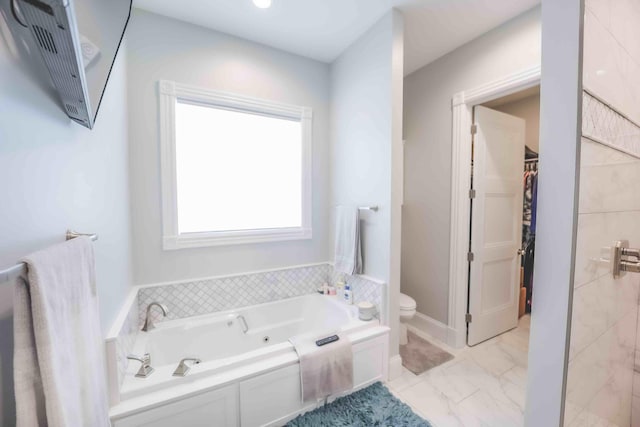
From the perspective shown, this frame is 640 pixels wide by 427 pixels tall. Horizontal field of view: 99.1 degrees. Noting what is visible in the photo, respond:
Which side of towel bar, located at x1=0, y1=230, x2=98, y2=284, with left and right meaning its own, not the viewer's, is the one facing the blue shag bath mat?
front

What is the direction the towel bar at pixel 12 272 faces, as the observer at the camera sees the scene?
facing to the right of the viewer

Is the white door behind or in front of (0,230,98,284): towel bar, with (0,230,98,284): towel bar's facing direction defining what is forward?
in front

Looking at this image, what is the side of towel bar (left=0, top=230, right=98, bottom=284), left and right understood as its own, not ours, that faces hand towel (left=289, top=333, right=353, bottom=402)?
front
